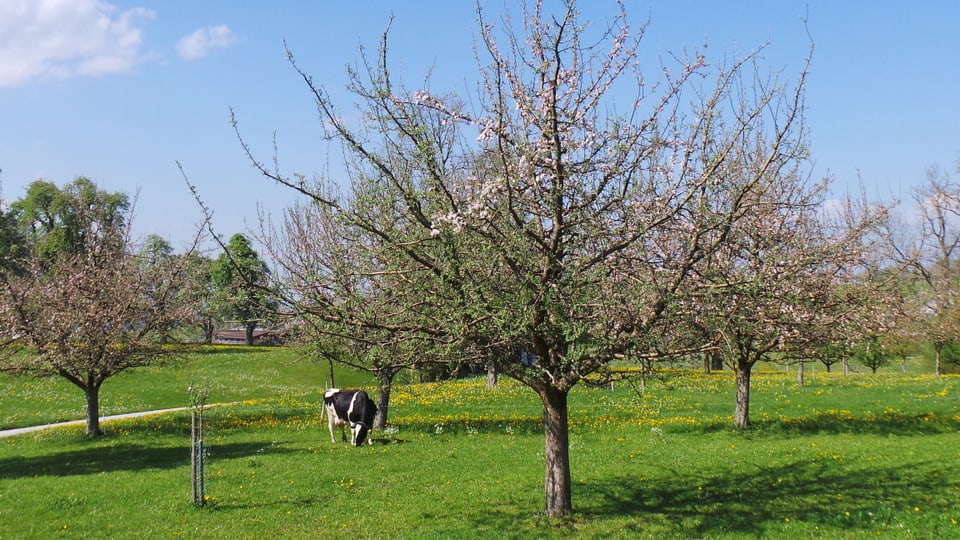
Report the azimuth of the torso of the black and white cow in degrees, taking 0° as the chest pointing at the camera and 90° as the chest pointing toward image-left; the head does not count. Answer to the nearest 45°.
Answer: approximately 315°
